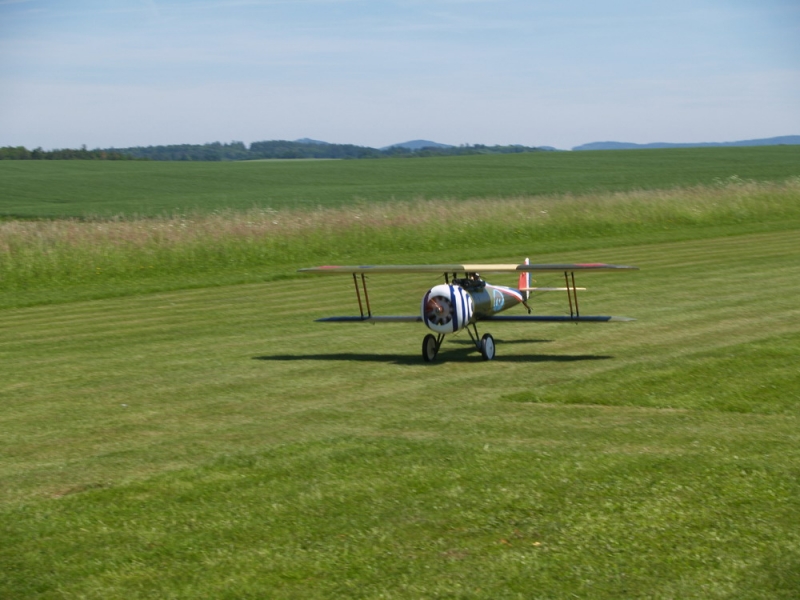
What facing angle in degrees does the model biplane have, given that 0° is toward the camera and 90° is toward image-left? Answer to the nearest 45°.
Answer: approximately 45°
